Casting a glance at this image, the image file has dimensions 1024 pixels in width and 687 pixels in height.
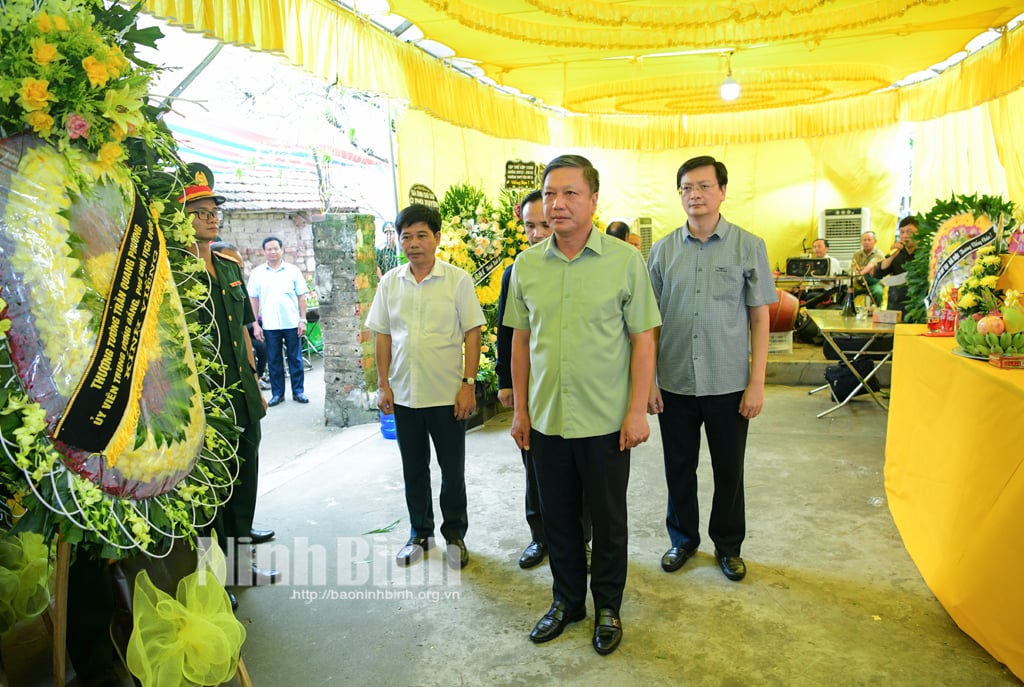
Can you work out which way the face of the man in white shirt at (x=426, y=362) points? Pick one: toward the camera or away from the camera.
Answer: toward the camera

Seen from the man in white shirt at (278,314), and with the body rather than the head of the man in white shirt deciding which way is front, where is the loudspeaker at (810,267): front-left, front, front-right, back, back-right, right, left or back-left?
left

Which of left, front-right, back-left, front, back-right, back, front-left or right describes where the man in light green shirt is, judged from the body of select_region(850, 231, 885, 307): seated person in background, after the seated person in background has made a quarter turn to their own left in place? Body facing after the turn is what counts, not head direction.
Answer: right

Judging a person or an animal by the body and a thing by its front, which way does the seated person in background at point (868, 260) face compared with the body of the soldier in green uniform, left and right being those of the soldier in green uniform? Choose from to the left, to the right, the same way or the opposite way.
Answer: to the right

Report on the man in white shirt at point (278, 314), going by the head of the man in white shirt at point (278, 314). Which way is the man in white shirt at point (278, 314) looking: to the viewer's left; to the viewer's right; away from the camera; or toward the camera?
toward the camera

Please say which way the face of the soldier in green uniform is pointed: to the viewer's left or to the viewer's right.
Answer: to the viewer's right

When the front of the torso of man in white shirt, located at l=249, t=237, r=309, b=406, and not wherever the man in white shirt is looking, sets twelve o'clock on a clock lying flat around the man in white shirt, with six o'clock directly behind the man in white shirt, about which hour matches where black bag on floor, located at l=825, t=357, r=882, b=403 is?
The black bag on floor is roughly at 10 o'clock from the man in white shirt.

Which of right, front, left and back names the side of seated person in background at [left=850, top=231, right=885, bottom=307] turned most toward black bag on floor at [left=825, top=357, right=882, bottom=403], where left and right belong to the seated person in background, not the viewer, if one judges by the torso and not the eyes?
front

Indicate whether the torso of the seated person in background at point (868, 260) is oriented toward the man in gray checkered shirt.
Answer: yes

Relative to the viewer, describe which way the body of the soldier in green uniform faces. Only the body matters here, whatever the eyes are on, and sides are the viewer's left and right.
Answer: facing the viewer and to the right of the viewer

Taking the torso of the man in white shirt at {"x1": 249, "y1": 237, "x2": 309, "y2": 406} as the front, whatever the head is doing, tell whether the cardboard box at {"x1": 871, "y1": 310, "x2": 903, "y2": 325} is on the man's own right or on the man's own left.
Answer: on the man's own left

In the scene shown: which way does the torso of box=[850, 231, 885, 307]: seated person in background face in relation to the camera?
toward the camera

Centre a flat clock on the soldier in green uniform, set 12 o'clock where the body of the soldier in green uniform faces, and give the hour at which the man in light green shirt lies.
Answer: The man in light green shirt is roughly at 12 o'clock from the soldier in green uniform.

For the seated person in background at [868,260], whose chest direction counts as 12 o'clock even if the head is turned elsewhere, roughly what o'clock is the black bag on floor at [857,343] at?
The black bag on floor is roughly at 12 o'clock from the seated person in background.

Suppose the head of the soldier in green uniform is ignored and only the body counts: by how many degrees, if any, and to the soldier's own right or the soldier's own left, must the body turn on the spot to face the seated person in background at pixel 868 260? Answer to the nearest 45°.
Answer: approximately 45° to the soldier's own left

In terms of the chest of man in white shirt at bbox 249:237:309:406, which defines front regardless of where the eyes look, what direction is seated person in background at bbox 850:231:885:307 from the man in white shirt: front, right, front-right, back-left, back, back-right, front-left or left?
left

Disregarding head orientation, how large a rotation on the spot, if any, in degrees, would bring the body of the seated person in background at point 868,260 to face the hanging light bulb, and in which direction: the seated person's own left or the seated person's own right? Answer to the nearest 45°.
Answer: approximately 45° to the seated person's own right
